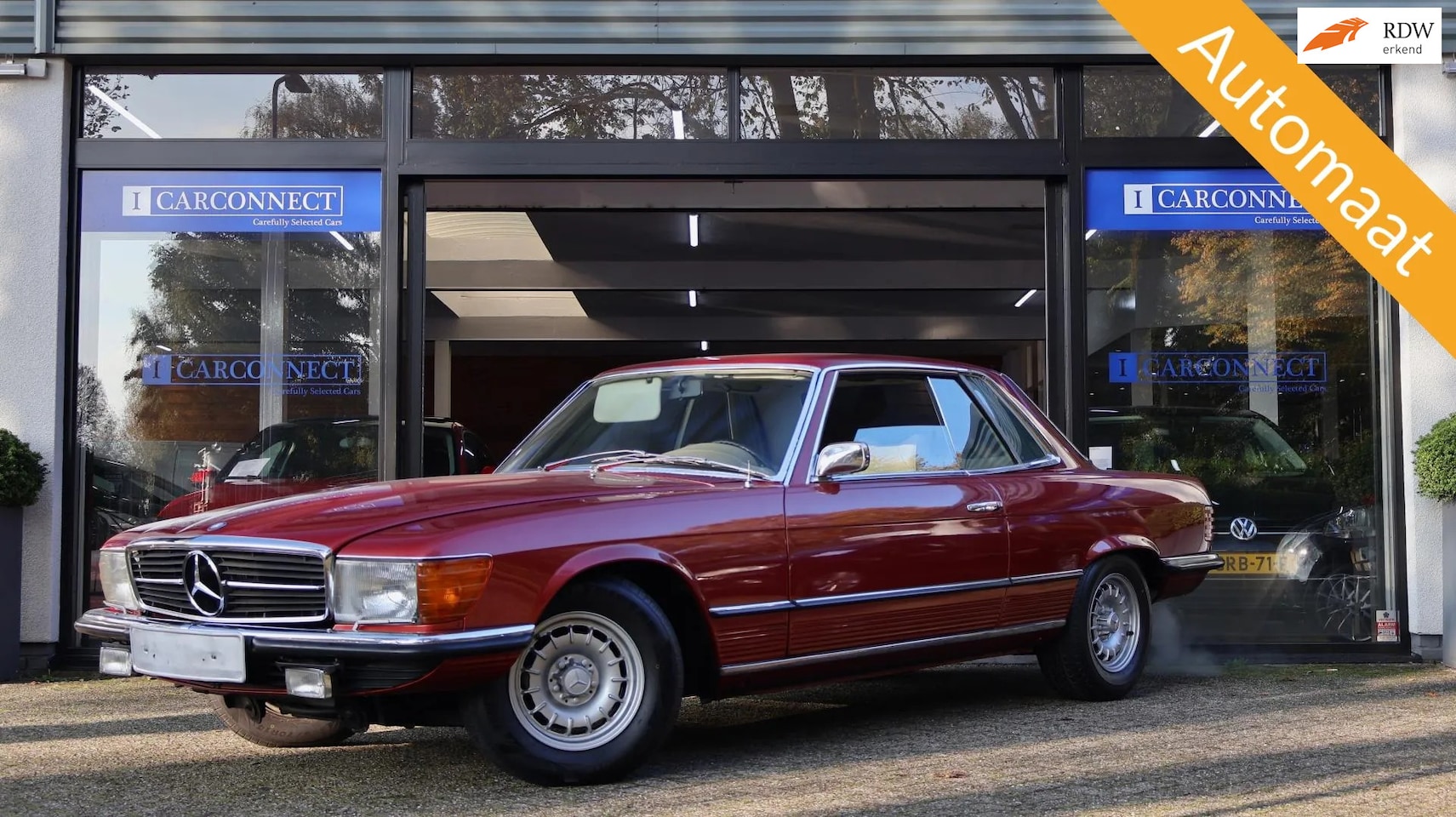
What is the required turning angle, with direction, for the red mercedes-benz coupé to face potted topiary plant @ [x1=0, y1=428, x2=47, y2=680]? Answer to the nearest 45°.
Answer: approximately 90° to its right

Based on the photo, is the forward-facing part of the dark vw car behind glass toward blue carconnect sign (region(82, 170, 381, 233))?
no

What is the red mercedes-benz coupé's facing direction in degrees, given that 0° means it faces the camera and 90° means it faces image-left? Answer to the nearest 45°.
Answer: approximately 45°

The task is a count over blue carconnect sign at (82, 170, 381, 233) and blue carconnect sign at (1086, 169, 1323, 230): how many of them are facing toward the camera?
2

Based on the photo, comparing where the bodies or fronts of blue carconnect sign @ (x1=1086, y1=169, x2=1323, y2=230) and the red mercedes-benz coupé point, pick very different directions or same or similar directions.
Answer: same or similar directions

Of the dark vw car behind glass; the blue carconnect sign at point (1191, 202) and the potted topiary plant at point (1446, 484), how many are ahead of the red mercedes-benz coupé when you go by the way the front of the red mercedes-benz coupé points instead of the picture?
0

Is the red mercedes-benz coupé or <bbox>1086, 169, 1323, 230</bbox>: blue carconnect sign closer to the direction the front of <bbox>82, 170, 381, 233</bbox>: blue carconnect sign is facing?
the red mercedes-benz coupé

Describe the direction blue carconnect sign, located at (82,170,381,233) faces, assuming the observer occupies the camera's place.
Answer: facing the viewer

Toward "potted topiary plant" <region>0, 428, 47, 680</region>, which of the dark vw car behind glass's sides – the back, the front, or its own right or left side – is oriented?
right

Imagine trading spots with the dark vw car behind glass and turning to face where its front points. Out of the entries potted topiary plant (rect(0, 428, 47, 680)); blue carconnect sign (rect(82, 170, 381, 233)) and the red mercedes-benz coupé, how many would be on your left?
0

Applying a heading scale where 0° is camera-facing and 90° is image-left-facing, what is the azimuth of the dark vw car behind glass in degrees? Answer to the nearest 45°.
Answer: approximately 315°

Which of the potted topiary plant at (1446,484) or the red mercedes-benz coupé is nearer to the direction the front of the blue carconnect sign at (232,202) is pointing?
the red mercedes-benz coupé

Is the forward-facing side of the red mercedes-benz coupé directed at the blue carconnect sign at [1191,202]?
no

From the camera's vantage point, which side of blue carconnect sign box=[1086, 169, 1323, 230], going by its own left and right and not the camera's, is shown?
front

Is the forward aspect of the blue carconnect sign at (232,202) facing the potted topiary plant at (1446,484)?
no

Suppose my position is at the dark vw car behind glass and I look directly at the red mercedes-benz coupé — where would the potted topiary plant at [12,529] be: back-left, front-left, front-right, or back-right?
front-right

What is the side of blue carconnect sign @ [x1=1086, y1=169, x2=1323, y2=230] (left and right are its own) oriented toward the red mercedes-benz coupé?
front

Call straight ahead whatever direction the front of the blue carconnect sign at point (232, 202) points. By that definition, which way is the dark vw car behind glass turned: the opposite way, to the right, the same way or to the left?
the same way
